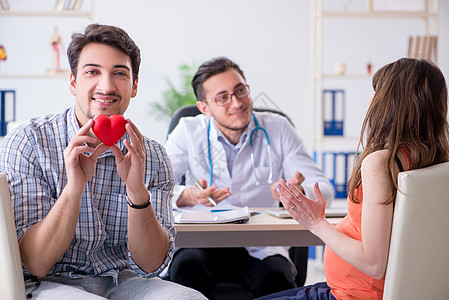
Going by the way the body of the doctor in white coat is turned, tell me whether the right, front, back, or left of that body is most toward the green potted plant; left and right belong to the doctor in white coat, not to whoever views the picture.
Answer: back

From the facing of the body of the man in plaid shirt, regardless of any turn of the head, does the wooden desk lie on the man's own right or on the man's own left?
on the man's own left

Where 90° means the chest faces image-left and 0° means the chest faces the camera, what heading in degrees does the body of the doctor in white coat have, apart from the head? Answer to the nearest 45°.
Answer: approximately 0°

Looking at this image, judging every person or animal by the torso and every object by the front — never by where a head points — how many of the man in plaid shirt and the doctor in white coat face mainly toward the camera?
2

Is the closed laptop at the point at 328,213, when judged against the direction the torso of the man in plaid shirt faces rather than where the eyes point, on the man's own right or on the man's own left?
on the man's own left

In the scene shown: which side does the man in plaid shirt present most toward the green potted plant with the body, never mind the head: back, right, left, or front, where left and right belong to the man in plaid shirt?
back

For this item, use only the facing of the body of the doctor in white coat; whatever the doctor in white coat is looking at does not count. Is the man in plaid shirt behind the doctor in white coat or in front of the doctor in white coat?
in front

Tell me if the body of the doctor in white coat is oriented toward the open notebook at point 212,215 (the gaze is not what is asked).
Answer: yes
